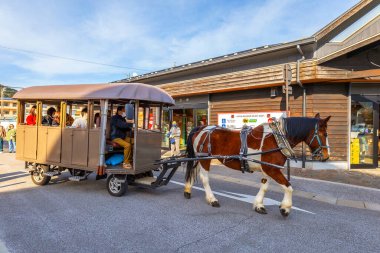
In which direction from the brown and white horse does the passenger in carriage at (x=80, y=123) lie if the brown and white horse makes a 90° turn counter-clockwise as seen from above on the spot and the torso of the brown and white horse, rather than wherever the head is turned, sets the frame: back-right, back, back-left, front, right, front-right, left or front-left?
left

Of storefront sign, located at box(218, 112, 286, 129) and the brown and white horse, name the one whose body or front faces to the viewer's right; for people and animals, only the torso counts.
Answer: the brown and white horse

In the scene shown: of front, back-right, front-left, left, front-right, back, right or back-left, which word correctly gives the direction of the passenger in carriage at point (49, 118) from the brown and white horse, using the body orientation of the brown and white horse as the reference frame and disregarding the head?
back

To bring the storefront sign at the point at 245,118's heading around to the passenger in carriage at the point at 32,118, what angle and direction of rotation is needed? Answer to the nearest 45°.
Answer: approximately 45° to its right

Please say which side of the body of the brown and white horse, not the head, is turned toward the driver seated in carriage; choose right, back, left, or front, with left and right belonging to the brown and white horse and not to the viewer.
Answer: back

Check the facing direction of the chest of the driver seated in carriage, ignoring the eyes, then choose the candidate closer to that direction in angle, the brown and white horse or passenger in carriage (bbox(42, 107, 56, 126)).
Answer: the brown and white horse

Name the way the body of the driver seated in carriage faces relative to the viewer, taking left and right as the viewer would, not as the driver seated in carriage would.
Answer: facing to the right of the viewer

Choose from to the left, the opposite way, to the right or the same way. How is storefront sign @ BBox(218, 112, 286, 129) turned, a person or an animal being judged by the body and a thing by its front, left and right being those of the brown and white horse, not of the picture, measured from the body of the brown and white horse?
to the right

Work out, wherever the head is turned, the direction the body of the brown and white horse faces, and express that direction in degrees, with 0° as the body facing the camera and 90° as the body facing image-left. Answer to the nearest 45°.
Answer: approximately 270°

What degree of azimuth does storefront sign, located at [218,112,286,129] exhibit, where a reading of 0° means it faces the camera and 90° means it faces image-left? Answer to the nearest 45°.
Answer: approximately 0°

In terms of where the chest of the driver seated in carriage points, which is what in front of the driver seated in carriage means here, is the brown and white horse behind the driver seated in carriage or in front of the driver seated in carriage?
in front

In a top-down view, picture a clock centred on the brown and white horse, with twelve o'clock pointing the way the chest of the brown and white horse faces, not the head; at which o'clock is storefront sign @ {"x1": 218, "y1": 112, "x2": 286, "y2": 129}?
The storefront sign is roughly at 9 o'clock from the brown and white horse.

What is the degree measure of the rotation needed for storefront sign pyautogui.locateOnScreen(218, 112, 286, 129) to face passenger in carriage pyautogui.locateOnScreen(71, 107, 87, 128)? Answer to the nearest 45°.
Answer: approximately 45° to its right

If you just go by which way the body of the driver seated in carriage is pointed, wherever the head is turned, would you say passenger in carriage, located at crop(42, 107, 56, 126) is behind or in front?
behind
